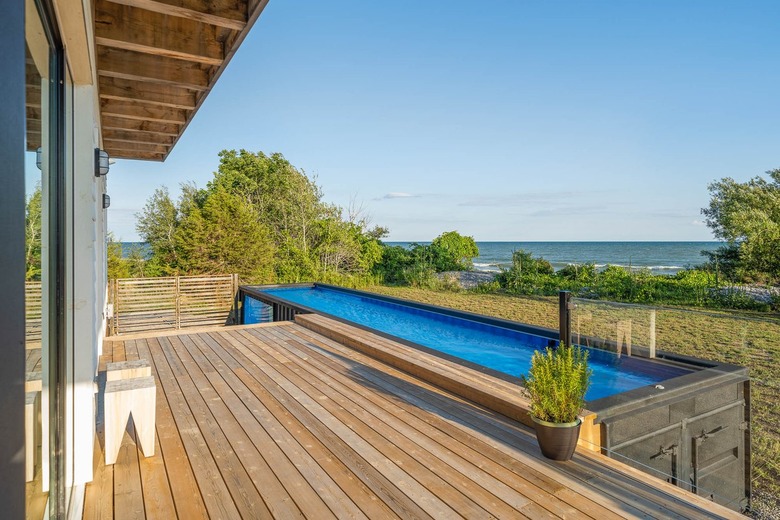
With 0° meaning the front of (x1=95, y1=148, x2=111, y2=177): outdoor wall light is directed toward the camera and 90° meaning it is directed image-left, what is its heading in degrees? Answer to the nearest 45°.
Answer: approximately 270°

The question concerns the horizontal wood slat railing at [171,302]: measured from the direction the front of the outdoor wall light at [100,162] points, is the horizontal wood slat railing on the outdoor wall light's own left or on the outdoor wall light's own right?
on the outdoor wall light's own left

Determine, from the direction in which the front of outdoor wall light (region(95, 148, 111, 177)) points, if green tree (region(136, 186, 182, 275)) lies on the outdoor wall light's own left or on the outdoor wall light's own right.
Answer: on the outdoor wall light's own left

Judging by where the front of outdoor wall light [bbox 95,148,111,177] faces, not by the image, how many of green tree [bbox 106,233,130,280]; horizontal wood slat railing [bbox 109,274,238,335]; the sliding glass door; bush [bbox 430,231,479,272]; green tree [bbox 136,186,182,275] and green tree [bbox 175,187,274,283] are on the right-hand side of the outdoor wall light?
1

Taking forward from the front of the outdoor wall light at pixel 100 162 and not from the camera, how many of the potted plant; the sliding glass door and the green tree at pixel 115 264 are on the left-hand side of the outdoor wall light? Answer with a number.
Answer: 1

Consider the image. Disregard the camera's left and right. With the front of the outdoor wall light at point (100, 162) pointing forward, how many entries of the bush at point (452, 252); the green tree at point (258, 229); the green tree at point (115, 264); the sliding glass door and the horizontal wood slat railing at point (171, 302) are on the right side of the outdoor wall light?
1

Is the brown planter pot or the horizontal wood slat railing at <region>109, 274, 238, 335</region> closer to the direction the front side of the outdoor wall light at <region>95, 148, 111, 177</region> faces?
the brown planter pot

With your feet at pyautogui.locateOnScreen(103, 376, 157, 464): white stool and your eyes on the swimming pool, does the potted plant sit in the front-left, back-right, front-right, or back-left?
front-right

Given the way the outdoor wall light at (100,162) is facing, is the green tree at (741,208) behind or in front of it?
in front

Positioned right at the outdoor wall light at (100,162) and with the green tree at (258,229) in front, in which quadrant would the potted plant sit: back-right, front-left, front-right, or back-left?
back-right

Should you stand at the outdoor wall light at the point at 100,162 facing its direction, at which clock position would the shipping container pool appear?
The shipping container pool is roughly at 1 o'clock from the outdoor wall light.

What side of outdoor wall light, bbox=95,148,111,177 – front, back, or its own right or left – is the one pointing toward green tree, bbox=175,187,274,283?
left

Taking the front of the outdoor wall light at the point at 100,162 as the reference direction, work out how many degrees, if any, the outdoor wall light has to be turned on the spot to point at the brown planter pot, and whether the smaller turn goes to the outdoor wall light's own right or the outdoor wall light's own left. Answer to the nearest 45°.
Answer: approximately 45° to the outdoor wall light's own right

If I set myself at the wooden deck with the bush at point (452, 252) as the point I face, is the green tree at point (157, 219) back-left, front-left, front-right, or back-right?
front-left

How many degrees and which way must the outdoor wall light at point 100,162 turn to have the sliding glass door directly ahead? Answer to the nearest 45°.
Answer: approximately 90° to its right

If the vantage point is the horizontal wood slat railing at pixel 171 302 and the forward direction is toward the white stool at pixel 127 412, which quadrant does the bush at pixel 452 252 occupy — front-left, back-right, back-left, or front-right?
back-left

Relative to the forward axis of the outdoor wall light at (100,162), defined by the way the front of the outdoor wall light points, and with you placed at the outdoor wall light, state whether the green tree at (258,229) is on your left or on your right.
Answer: on your left
